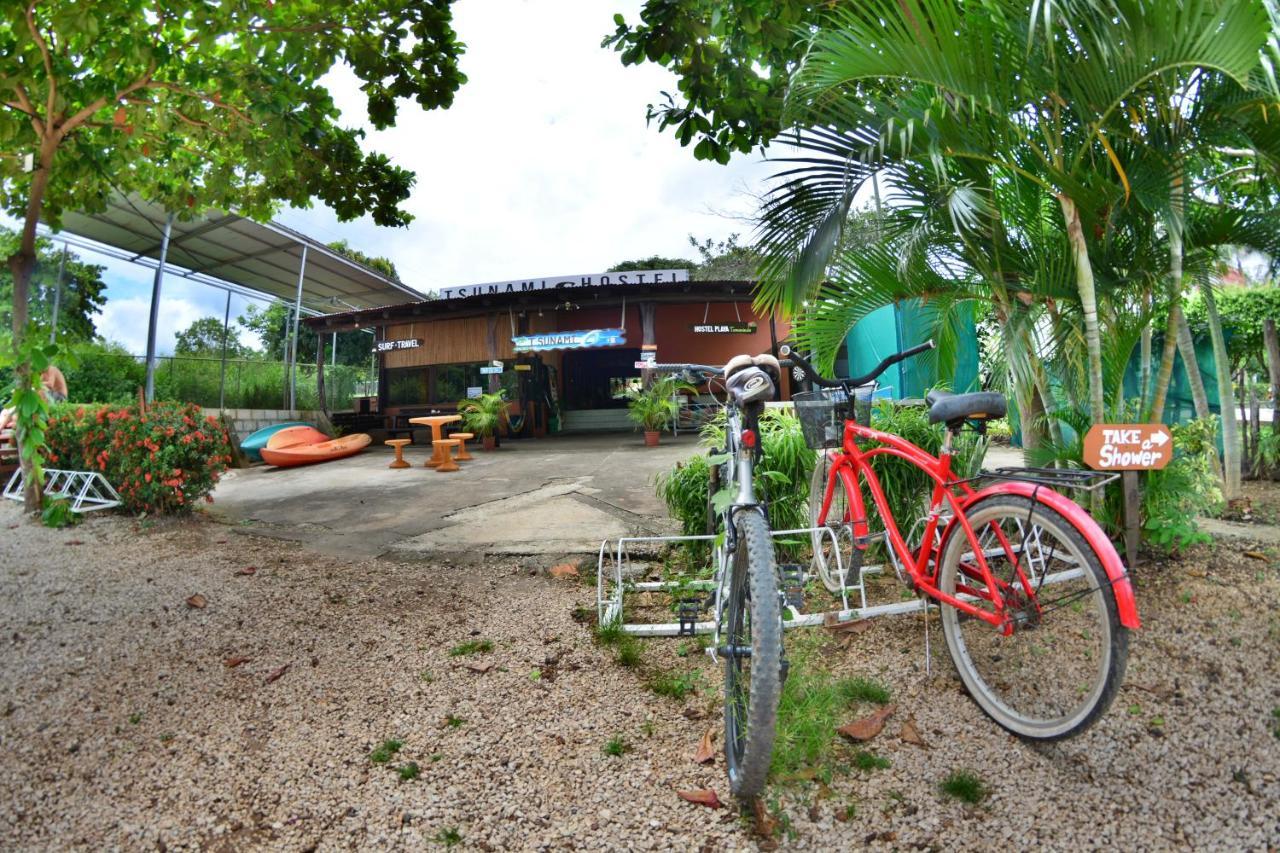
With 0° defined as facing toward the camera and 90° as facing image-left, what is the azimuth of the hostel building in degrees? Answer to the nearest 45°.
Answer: approximately 0°

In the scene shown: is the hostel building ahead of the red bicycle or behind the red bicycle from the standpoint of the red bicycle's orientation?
ahead

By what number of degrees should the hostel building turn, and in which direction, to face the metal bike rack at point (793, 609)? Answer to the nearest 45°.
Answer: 0° — it already faces it

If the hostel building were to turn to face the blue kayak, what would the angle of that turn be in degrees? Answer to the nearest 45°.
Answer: approximately 45° to its right

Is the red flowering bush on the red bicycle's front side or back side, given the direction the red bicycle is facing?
on the front side

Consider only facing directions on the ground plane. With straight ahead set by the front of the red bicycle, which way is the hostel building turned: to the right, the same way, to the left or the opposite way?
the opposite way

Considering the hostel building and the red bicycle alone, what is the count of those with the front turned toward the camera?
1

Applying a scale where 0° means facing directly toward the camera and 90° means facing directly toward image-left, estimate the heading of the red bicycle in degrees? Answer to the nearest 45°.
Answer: approximately 135°
